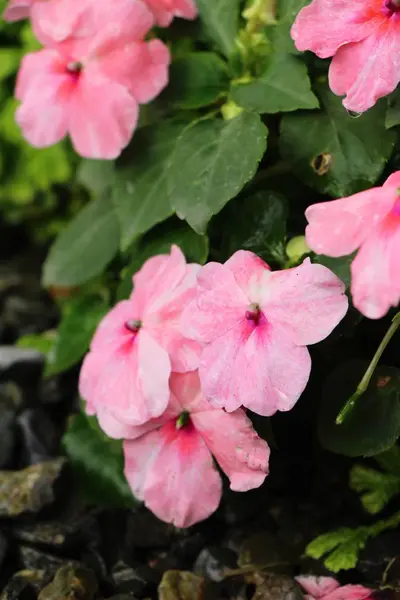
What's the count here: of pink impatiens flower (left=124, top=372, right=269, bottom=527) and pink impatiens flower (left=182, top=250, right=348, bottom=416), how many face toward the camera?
2

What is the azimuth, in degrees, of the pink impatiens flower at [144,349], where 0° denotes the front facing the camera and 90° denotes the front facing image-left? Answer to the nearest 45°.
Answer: approximately 45°

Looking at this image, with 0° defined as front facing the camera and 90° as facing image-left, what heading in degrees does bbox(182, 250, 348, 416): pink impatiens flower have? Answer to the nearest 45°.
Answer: approximately 0°
